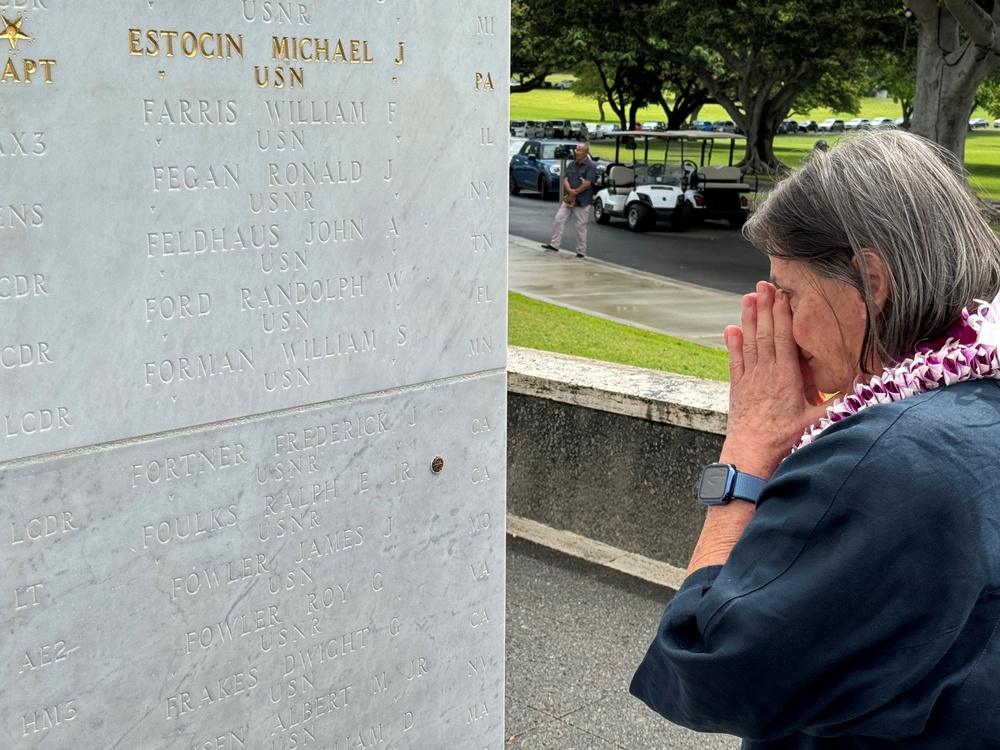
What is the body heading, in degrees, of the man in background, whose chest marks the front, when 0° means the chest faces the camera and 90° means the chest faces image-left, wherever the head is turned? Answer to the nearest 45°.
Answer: approximately 45°

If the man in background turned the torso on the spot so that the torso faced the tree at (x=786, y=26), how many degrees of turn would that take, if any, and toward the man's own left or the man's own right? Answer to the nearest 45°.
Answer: approximately 180°

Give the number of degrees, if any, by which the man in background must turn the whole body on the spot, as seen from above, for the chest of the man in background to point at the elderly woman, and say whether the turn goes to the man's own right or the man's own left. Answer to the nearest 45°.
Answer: approximately 45° to the man's own left

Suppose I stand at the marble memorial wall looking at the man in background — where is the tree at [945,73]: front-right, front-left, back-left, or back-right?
front-right

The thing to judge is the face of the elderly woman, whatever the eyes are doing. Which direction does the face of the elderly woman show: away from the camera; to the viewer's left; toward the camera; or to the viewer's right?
to the viewer's left

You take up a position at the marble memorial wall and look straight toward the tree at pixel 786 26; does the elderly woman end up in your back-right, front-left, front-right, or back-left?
back-right

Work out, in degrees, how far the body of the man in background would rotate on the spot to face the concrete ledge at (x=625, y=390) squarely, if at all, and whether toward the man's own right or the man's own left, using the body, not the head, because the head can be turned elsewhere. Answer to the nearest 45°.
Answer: approximately 45° to the man's own left

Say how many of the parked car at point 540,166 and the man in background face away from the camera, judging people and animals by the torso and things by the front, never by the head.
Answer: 0

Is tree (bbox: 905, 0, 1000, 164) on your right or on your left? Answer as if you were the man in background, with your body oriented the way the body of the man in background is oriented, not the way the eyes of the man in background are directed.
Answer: on your left
